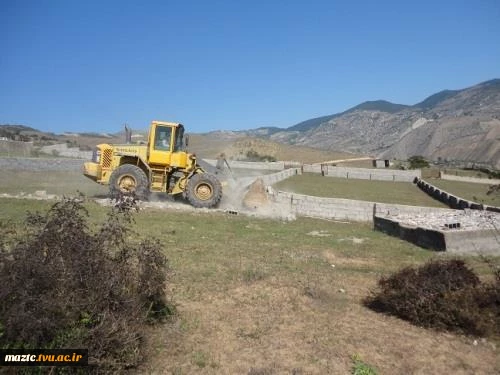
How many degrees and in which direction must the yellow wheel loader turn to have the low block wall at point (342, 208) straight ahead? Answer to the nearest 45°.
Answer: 0° — it already faces it

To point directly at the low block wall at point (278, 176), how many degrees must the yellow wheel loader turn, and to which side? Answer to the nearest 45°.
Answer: approximately 45° to its left

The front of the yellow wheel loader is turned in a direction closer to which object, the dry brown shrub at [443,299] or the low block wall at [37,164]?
the dry brown shrub

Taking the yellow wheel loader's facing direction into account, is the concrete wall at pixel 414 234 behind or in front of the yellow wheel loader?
in front

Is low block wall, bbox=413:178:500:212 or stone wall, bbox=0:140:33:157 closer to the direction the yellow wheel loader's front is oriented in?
the low block wall

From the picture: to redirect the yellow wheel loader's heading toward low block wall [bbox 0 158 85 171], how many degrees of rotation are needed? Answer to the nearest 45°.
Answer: approximately 135° to its left

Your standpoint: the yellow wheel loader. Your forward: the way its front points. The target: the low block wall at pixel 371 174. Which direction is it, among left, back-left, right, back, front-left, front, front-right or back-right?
front-left

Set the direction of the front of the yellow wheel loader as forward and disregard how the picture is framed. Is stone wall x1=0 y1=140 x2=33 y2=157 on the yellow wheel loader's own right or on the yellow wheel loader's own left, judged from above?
on the yellow wheel loader's own left

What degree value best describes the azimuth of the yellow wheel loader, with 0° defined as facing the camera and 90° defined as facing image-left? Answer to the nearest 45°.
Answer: approximately 270°

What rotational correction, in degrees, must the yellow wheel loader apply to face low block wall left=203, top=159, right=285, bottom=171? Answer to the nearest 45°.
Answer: approximately 90° to its left

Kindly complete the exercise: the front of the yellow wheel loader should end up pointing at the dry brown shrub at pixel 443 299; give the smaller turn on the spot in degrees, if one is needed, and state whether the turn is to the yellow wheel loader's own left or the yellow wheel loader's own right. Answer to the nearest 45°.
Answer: approximately 90° to the yellow wheel loader's own right

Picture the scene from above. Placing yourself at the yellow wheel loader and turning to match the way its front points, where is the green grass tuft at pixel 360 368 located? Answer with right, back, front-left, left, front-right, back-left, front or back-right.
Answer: right

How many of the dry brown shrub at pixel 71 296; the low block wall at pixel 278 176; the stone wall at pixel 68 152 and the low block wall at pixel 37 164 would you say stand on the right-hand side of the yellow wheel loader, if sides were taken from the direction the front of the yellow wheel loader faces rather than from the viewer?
1

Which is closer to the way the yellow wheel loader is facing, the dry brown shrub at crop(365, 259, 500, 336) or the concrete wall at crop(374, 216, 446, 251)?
the concrete wall

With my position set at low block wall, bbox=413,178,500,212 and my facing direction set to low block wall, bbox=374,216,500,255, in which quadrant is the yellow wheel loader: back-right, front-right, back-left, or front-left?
front-right
